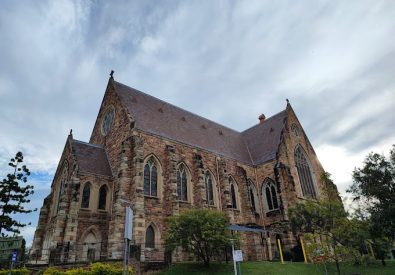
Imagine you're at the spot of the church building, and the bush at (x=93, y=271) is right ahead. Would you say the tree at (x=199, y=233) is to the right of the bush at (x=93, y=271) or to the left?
left

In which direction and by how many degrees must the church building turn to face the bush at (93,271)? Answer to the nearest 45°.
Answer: approximately 45° to its left

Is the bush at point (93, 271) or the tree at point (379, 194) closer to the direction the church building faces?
the bush

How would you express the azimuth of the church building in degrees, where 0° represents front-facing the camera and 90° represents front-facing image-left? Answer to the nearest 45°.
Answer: approximately 45°
